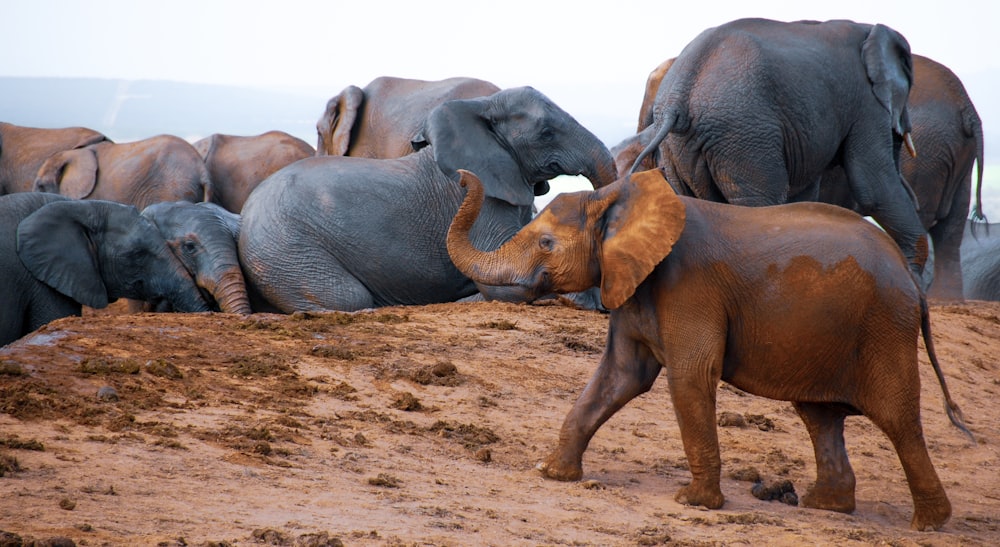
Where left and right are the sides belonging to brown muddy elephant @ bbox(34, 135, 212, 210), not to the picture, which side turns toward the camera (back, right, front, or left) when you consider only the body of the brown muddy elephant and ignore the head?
left

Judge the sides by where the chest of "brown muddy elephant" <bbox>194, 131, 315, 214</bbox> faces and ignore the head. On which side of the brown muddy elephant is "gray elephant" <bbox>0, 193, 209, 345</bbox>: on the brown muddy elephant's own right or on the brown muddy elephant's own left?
on the brown muddy elephant's own left

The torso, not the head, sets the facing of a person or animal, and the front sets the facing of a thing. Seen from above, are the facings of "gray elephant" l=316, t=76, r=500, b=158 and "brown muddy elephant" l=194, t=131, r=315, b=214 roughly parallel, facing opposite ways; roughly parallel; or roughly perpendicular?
roughly parallel

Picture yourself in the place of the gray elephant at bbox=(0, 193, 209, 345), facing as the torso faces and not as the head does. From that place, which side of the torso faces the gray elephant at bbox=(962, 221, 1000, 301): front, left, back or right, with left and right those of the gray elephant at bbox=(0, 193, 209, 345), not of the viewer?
front

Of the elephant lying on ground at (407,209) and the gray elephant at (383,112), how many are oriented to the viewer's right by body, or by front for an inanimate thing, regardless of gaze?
1

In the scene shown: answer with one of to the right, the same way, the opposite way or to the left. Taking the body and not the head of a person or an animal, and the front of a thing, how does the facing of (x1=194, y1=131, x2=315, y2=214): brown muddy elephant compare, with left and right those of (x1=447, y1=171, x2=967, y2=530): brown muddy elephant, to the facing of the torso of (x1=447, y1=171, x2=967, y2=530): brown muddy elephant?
the same way

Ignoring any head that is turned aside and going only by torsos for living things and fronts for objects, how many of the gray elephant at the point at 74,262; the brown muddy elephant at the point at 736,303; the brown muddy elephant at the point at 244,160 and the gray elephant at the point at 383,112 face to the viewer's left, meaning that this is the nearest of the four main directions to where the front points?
3

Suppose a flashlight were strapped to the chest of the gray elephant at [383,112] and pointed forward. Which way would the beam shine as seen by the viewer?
to the viewer's left

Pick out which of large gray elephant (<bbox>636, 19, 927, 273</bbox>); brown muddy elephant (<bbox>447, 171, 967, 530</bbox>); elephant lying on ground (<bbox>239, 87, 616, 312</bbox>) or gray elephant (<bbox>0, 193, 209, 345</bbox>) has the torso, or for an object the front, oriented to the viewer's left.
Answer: the brown muddy elephant

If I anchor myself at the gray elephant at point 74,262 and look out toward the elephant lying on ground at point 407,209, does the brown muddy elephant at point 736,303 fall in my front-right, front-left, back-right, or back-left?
front-right

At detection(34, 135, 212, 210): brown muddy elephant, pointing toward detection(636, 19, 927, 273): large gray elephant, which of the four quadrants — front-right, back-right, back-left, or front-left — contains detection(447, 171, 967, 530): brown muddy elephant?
front-right

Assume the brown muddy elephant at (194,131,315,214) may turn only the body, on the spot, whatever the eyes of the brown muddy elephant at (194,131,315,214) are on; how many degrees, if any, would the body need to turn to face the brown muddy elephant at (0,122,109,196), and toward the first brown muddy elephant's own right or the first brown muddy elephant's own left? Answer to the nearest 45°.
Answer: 0° — it already faces it

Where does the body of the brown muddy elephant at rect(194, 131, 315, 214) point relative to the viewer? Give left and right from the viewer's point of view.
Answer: facing to the left of the viewer

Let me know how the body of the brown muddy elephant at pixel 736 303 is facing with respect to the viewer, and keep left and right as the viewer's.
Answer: facing to the left of the viewer

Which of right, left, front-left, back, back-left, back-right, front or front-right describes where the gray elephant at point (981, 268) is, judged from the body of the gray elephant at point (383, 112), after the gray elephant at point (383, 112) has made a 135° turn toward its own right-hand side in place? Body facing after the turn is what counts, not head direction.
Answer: front-right

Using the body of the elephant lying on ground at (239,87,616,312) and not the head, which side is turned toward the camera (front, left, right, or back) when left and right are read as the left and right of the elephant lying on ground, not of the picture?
right

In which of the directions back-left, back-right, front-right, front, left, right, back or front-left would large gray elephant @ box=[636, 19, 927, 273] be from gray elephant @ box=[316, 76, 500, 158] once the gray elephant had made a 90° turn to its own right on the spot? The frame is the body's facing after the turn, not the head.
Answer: back-right

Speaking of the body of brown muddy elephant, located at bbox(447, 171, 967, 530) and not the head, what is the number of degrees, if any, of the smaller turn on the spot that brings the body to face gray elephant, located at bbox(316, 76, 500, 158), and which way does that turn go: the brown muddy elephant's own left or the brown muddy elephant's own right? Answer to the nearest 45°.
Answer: approximately 45° to the brown muddy elephant's own right
